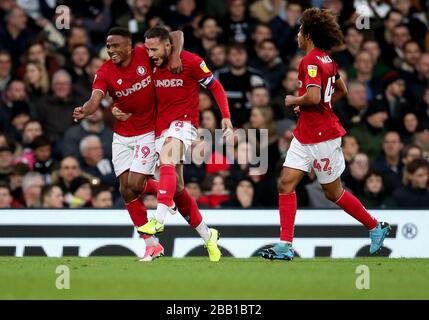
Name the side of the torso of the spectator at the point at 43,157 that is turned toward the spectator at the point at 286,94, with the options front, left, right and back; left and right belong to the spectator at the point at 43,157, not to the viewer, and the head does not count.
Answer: left

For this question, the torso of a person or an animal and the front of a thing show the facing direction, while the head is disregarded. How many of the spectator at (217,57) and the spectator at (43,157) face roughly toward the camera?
2

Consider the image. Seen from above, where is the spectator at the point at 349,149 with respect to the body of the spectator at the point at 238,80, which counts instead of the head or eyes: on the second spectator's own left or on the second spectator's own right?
on the second spectator's own left

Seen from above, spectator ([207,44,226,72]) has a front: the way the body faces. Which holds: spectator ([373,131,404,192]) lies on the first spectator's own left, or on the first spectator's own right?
on the first spectator's own left

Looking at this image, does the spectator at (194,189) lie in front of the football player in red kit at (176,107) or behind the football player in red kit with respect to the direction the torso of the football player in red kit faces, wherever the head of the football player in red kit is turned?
behind

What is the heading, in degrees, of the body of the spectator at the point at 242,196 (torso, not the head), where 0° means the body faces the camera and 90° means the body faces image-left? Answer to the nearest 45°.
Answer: approximately 0°
